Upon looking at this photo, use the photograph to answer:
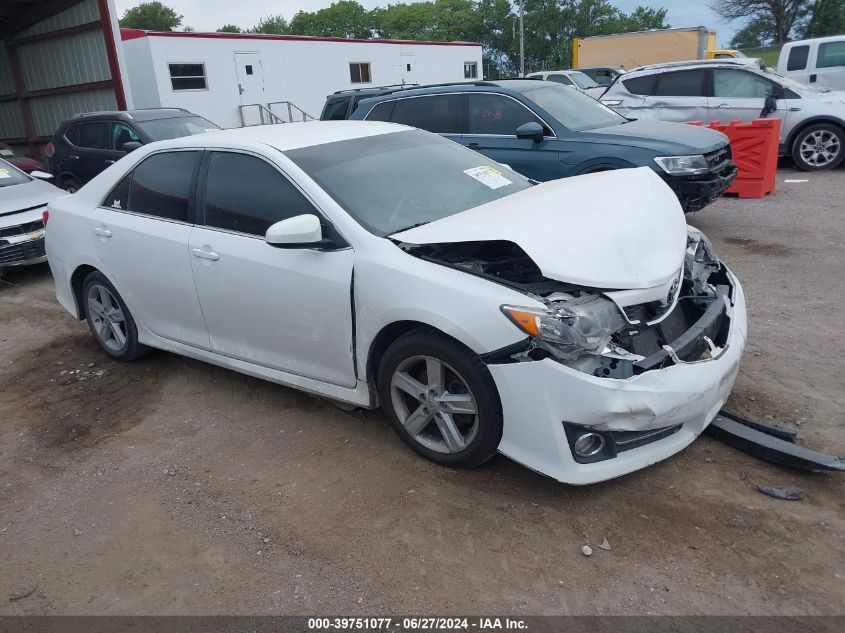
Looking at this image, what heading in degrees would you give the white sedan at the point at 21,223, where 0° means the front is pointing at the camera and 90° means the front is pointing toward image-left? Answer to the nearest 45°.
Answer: approximately 315°

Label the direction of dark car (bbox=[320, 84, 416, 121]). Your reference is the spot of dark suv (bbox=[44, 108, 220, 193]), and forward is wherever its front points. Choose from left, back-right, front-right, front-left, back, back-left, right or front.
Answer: front-left

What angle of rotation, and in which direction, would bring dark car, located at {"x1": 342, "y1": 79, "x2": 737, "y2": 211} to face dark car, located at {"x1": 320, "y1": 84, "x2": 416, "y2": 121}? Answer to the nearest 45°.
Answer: approximately 180°

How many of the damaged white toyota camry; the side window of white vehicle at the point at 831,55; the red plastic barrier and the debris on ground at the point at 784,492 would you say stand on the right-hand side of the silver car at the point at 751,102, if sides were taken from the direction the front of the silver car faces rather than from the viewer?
3

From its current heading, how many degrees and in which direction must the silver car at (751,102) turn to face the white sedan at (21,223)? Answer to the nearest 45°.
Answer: approximately 135° to its right

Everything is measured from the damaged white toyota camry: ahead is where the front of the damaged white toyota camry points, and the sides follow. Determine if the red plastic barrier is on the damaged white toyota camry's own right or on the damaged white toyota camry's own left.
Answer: on the damaged white toyota camry's own left

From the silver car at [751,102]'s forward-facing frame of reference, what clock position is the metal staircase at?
The metal staircase is roughly at 7 o'clock from the silver car.

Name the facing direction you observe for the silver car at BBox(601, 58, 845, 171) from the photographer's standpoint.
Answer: facing to the right of the viewer
